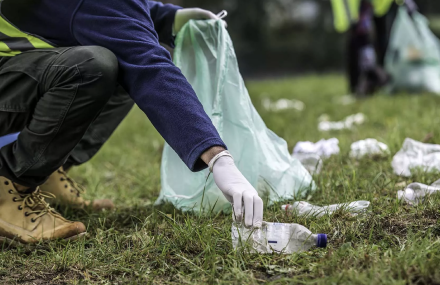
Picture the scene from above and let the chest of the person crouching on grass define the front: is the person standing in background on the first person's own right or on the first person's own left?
on the first person's own left

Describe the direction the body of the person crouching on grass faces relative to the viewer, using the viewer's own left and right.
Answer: facing to the right of the viewer

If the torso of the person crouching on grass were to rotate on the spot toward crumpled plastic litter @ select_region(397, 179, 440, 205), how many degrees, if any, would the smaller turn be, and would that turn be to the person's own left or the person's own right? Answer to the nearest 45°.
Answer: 0° — they already face it

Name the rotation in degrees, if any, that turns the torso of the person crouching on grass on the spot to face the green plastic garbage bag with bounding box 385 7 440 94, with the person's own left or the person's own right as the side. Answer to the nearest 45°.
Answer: approximately 45° to the person's own left

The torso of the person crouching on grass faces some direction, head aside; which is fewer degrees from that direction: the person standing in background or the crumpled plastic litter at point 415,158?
the crumpled plastic litter
